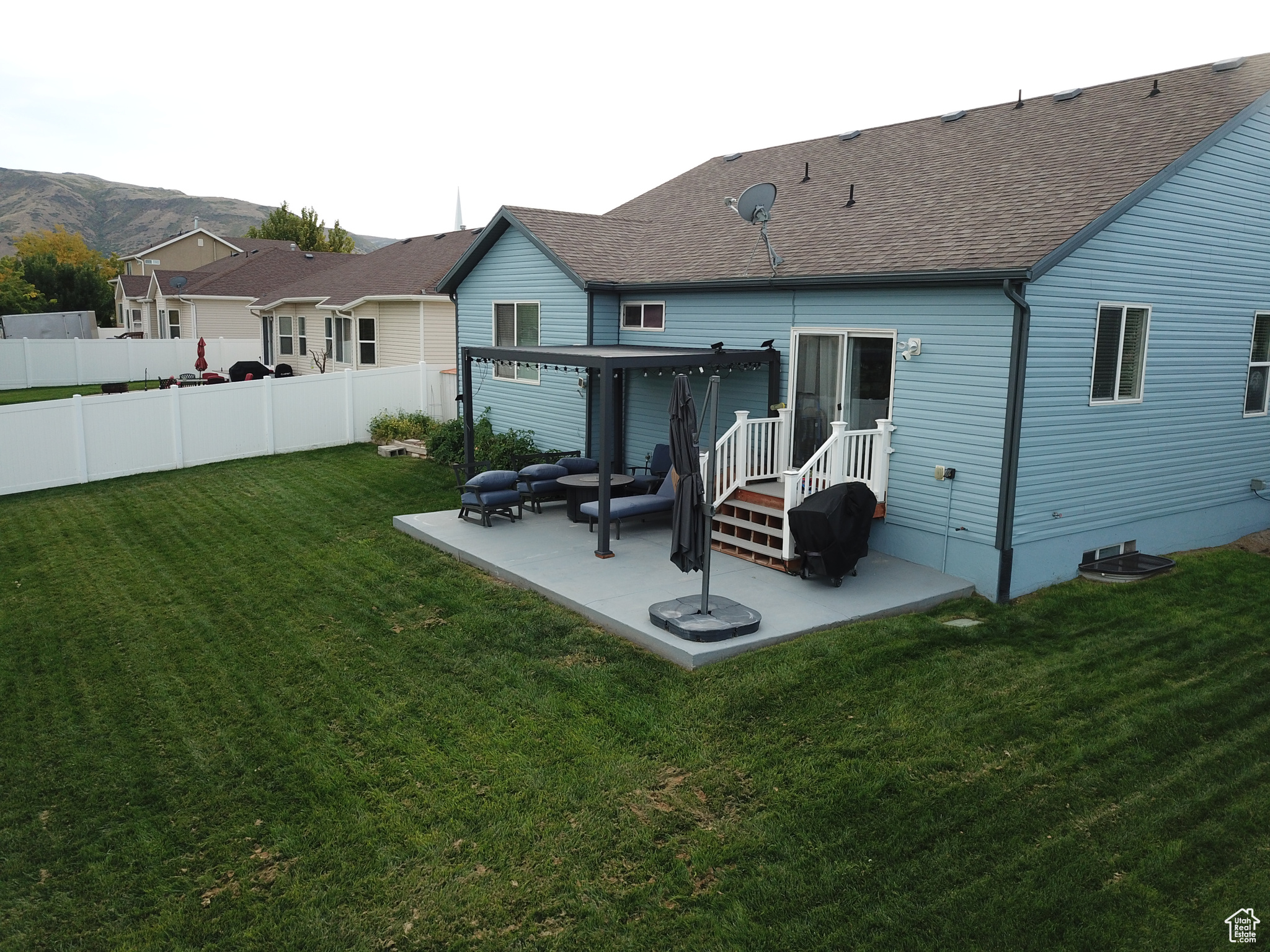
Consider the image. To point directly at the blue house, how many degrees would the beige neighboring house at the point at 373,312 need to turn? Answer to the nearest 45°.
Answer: approximately 135° to its right

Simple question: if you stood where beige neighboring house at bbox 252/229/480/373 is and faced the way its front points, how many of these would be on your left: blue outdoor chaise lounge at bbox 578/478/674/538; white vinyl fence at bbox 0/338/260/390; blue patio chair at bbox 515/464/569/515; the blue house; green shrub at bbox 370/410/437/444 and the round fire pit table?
1

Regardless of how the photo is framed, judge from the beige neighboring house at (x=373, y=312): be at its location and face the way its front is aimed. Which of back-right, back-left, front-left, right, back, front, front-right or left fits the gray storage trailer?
left

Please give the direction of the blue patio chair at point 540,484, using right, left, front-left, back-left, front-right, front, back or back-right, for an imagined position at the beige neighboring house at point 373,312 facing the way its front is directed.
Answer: back-right

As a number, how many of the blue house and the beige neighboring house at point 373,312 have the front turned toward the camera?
0

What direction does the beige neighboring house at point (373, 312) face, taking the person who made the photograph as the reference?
facing away from the viewer and to the right of the viewer

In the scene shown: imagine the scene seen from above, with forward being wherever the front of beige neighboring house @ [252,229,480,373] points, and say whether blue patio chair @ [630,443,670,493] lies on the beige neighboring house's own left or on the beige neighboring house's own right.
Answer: on the beige neighboring house's own right

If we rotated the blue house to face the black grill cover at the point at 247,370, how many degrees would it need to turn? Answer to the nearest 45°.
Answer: approximately 90° to its left

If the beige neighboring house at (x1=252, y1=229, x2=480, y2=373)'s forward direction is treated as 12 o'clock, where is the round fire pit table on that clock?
The round fire pit table is roughly at 4 o'clock from the beige neighboring house.

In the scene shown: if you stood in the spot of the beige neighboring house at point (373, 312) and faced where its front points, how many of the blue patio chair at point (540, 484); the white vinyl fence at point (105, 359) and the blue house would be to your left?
1

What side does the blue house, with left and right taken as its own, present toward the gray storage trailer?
left

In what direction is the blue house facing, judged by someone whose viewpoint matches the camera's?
facing away from the viewer and to the right of the viewer

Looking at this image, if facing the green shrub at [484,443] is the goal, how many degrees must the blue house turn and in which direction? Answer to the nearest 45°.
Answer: approximately 90° to its left
